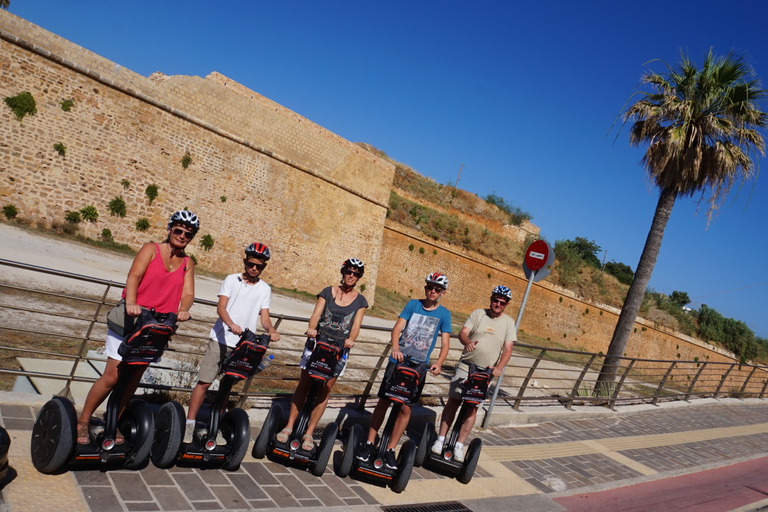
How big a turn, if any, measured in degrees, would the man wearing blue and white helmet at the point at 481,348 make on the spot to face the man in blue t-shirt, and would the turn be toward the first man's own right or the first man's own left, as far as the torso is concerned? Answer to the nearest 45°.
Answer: approximately 45° to the first man's own right

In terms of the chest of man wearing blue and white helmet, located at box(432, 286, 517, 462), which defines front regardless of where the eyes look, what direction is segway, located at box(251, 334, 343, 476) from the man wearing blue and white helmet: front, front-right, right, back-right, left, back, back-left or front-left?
front-right

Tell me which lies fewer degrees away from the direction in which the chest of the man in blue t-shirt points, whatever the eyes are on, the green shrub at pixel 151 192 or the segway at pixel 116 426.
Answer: the segway

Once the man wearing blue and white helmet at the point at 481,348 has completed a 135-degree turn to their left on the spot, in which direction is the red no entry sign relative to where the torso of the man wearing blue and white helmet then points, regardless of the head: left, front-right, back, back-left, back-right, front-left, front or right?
front-left

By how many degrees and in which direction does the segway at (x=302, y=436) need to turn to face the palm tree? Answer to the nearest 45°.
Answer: approximately 135° to its left

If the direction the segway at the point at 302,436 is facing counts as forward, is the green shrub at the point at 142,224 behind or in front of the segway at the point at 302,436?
behind

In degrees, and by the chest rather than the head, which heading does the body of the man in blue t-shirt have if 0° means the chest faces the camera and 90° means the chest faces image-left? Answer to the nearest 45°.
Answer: approximately 0°

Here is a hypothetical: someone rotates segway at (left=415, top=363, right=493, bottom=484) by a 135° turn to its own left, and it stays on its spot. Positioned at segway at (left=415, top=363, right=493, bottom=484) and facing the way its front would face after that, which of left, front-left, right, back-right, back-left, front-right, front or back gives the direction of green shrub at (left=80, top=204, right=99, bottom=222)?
left

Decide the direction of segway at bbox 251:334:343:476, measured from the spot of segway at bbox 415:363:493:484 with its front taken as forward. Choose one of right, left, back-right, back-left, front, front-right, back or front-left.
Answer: front-right
